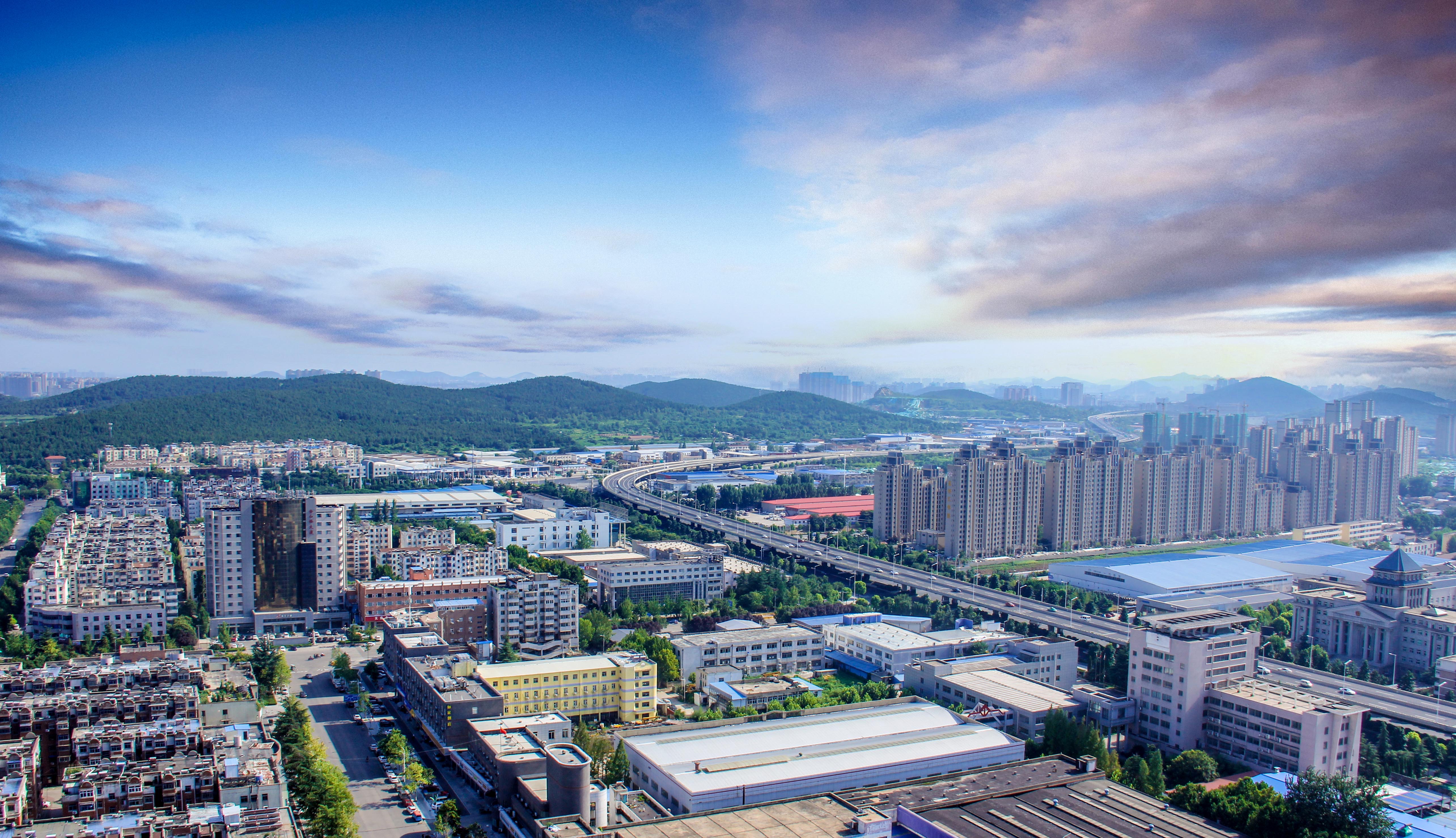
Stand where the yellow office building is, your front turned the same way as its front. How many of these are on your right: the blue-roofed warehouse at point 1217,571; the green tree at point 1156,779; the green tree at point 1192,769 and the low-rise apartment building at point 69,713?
1

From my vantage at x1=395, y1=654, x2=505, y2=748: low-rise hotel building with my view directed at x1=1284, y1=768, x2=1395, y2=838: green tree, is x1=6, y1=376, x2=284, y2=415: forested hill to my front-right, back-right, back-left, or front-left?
back-left

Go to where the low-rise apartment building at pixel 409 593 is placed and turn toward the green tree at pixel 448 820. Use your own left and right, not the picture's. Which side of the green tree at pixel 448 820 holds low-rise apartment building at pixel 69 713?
right

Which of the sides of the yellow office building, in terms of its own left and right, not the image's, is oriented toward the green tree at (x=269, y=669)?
right

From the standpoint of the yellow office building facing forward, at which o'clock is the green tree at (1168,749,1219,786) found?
The green tree is roughly at 10 o'clock from the yellow office building.

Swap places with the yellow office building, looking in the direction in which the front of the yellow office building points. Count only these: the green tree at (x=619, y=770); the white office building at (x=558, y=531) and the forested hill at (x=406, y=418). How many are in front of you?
1

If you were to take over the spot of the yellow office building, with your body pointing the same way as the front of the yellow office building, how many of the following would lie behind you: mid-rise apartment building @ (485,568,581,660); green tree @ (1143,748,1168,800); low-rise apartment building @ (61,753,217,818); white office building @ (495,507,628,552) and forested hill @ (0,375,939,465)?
3

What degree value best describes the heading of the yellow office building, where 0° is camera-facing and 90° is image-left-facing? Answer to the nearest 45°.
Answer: approximately 0°

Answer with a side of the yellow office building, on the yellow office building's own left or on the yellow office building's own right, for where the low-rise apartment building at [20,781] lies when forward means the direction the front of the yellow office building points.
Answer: on the yellow office building's own right

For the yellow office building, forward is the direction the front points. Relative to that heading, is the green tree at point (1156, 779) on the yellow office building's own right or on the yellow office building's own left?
on the yellow office building's own left

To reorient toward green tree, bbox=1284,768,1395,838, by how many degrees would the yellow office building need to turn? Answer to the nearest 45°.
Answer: approximately 45° to its left
